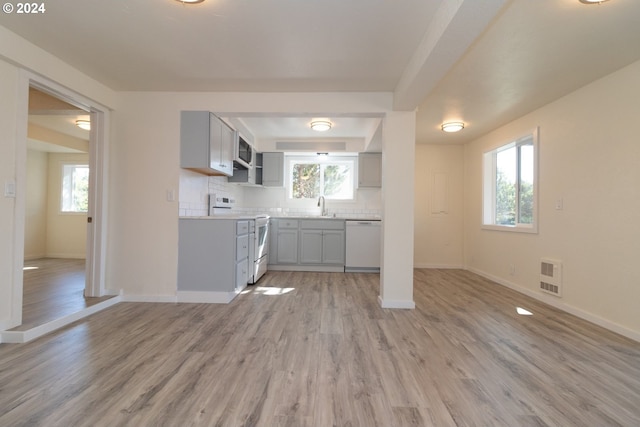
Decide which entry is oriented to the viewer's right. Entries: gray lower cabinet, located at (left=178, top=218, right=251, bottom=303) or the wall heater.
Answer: the gray lower cabinet

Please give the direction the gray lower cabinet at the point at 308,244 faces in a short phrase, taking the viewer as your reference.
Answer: facing the viewer

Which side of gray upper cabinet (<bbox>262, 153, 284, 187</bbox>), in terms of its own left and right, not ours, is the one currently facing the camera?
front

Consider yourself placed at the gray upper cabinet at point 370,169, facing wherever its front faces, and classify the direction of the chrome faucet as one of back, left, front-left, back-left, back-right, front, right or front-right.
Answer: right

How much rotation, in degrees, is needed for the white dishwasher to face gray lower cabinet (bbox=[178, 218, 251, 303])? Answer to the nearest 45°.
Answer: approximately 45° to its right

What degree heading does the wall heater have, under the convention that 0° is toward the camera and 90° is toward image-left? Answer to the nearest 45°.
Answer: approximately 45°

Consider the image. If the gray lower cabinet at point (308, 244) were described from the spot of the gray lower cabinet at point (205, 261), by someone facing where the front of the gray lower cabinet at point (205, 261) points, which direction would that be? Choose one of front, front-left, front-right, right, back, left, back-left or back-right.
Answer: front-left

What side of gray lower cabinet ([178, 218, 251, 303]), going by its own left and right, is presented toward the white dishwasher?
front

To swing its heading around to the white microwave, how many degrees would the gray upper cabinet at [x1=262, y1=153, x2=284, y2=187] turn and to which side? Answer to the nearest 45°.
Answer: approximately 45° to its right

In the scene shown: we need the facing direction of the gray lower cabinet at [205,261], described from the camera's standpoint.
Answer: facing to the right of the viewer

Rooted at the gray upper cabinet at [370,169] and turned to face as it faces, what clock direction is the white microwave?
The white microwave is roughly at 2 o'clock from the gray upper cabinet.

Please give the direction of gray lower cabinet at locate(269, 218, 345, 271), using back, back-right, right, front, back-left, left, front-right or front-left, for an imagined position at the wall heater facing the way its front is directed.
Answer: front-right

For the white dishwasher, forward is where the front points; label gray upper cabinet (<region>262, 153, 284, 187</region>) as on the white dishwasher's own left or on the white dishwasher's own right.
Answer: on the white dishwasher's own right

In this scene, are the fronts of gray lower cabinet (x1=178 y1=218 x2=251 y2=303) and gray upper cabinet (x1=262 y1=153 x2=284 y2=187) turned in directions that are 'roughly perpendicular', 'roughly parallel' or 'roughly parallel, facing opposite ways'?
roughly perpendicular
